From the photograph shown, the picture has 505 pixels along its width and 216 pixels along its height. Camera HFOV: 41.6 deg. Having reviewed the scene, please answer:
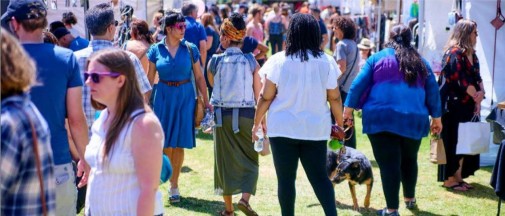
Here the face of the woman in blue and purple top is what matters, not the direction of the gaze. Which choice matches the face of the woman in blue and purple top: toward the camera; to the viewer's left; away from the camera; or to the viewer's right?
away from the camera

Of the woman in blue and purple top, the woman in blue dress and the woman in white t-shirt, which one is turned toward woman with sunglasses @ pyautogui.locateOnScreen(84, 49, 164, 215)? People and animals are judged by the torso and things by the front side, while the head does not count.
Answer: the woman in blue dress

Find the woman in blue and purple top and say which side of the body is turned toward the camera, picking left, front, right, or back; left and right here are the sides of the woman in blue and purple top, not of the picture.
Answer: back

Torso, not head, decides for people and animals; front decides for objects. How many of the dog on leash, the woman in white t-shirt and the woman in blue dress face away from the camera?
1

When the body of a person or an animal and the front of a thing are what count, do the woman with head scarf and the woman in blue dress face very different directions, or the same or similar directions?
very different directions

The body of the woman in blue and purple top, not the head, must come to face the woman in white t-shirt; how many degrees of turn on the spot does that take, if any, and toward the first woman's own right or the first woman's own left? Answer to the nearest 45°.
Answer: approximately 135° to the first woman's own left

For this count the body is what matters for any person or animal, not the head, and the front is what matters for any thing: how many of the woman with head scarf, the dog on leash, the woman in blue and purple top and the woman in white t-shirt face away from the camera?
3

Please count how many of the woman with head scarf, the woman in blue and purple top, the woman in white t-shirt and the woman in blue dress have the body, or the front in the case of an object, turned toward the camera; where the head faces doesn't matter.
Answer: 1

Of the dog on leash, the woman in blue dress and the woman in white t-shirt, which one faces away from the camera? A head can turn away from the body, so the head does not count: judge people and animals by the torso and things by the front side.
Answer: the woman in white t-shirt

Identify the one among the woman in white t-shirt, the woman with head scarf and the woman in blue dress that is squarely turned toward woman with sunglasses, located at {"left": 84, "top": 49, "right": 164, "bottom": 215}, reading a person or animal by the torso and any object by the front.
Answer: the woman in blue dress

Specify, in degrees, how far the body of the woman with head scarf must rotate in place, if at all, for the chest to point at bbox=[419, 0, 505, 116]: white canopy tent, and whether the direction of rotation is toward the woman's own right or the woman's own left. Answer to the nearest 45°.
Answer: approximately 45° to the woman's own right

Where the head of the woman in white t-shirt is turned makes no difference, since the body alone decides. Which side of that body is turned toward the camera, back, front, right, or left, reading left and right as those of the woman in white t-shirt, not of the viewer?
back

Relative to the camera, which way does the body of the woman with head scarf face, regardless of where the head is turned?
away from the camera

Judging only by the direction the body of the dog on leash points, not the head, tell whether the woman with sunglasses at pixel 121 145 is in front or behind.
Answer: in front
